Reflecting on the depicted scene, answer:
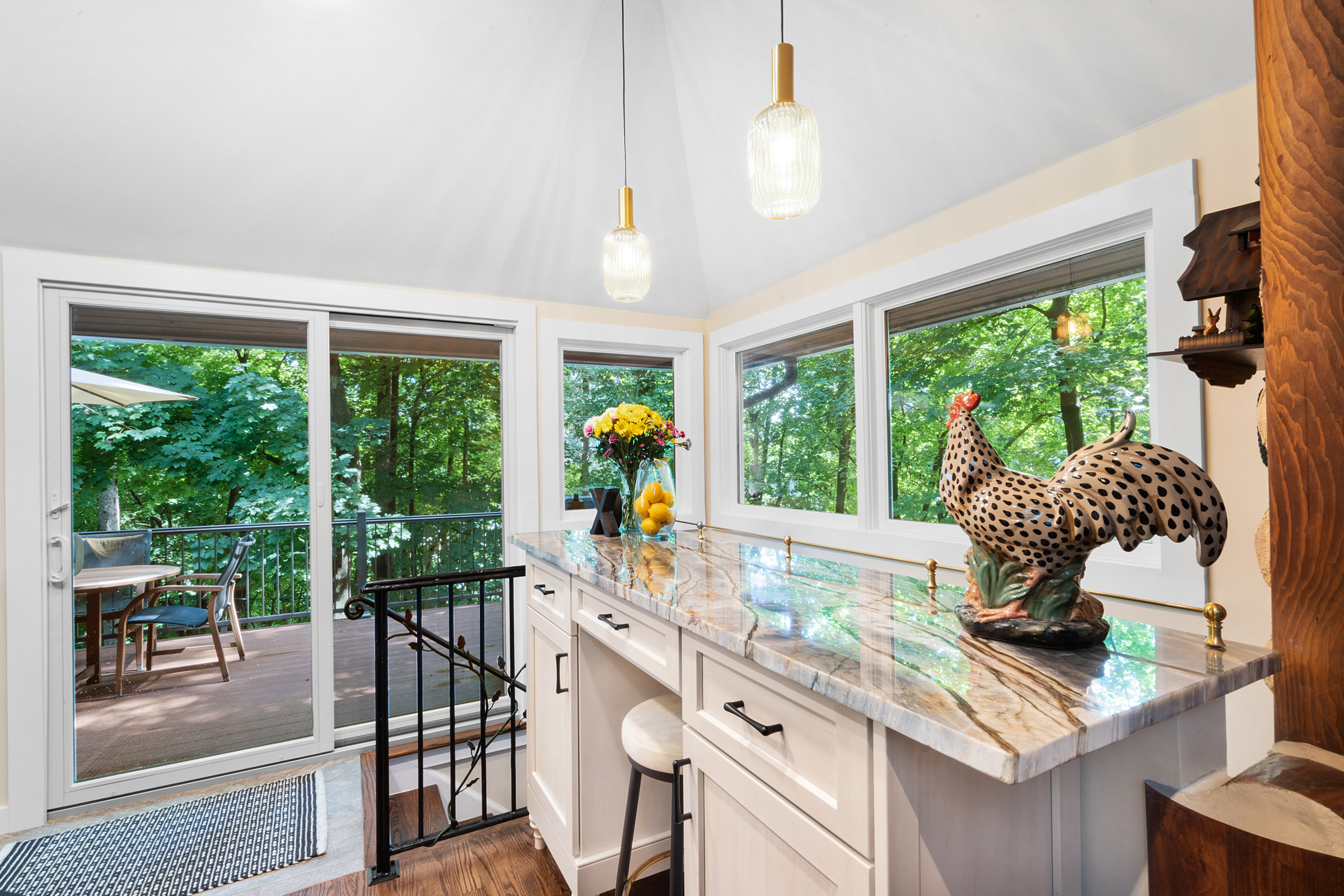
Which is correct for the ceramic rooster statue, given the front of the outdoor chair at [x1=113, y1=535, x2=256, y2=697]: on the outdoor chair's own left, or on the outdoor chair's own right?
on the outdoor chair's own left

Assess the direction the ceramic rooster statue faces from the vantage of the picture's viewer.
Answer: facing to the left of the viewer

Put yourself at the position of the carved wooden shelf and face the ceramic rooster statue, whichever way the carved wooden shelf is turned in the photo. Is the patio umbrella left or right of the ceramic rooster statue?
right

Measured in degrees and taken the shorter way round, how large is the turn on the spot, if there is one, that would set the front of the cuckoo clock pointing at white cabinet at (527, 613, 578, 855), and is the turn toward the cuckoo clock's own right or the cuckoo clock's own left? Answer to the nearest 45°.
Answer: approximately 45° to the cuckoo clock's own right

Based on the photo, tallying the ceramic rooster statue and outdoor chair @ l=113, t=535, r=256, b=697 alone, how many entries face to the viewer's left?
2

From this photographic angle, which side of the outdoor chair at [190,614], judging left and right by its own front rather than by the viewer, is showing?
left

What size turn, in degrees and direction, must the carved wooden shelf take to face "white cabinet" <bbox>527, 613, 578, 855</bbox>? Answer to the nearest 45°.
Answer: approximately 45° to its right

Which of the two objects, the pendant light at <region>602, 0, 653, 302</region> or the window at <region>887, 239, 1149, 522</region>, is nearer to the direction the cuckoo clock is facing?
the pendant light

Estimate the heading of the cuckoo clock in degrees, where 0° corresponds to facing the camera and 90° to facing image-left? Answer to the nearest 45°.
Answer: approximately 45°

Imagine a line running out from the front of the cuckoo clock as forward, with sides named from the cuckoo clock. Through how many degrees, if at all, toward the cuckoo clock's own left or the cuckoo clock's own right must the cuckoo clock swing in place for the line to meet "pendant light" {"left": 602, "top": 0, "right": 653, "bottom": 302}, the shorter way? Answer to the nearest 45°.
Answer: approximately 45° to the cuckoo clock's own right
